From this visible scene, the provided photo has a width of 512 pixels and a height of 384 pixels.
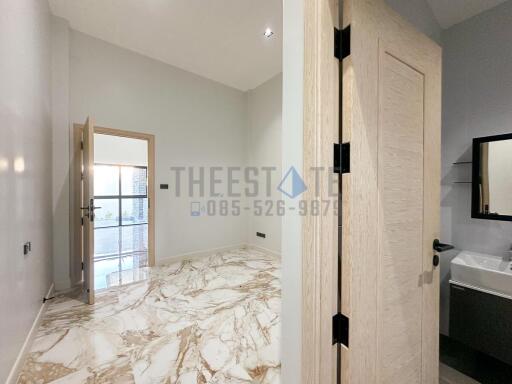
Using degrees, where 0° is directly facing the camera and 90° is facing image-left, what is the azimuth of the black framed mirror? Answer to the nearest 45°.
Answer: approximately 45°

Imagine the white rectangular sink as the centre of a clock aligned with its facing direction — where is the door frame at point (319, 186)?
The door frame is roughly at 11 o'clock from the white rectangular sink.
